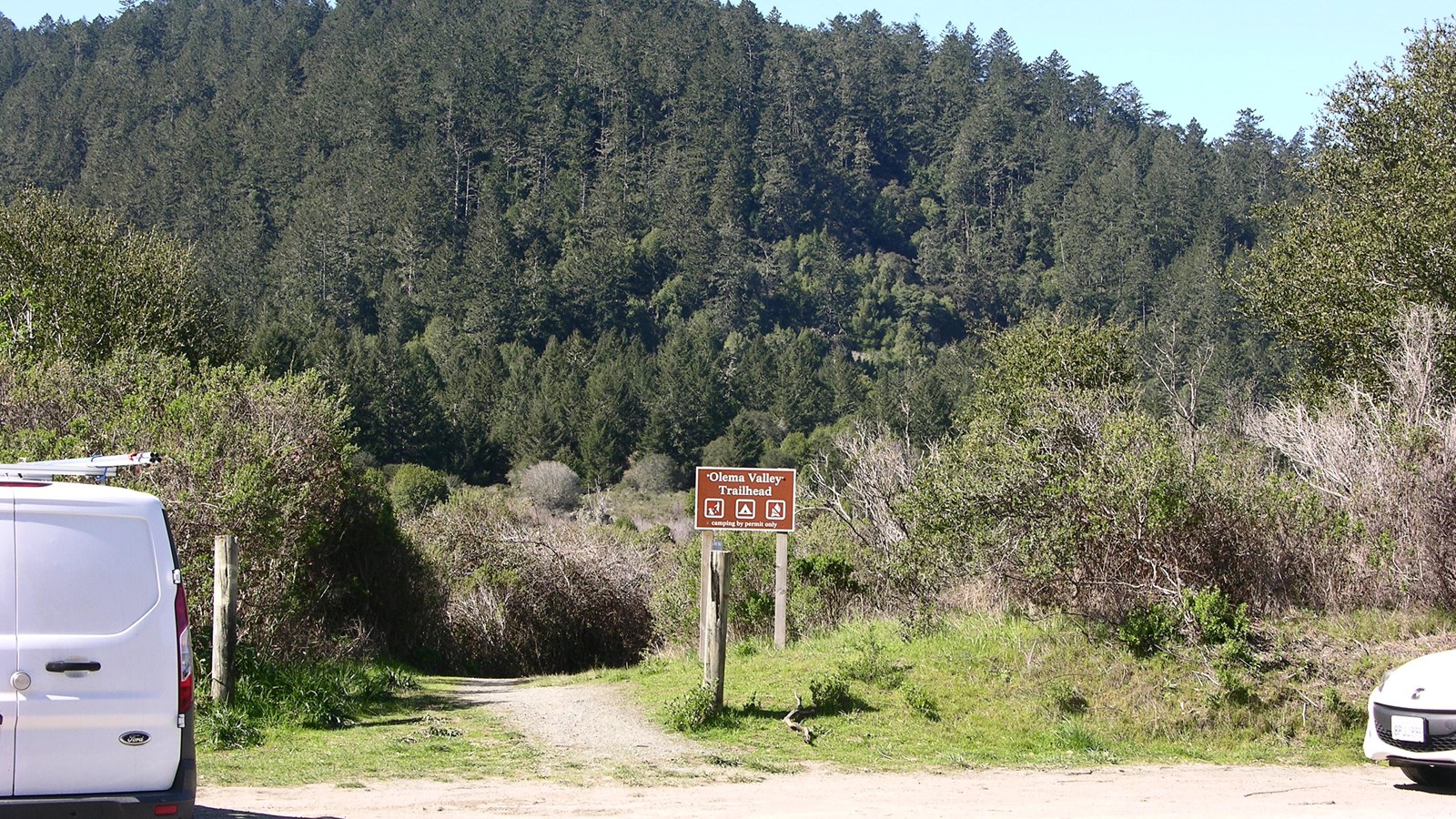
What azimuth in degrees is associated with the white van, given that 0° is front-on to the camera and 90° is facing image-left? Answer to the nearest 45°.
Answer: approximately 180°

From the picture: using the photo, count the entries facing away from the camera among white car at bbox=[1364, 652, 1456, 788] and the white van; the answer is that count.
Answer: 1

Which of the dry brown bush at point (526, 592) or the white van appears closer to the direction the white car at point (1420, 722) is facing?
the white van

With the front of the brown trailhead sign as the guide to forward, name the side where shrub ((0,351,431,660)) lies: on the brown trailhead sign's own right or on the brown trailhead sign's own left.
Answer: on the brown trailhead sign's own right

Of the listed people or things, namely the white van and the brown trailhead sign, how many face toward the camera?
1

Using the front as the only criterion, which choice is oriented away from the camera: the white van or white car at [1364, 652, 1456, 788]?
the white van

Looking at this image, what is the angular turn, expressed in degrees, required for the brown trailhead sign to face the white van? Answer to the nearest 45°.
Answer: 0° — it already faces it

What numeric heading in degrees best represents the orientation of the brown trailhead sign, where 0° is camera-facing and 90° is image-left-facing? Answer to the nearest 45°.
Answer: approximately 0°

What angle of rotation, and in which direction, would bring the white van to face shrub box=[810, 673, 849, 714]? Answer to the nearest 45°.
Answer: approximately 45° to its right
